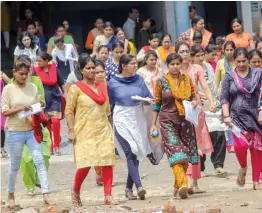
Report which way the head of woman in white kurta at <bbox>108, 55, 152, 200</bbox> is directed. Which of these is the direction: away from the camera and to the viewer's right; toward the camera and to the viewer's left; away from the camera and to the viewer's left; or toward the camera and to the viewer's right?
toward the camera and to the viewer's right

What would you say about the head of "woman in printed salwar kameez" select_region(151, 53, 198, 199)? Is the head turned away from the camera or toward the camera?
toward the camera

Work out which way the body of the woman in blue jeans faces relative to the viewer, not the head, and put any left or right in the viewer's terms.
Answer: facing the viewer and to the right of the viewer

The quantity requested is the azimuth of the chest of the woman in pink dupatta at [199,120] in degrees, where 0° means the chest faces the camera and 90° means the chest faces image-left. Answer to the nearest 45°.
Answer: approximately 0°

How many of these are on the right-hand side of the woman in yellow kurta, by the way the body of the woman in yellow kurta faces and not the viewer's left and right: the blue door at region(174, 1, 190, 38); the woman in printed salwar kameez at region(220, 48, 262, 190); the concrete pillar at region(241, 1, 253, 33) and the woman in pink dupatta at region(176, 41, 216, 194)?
0

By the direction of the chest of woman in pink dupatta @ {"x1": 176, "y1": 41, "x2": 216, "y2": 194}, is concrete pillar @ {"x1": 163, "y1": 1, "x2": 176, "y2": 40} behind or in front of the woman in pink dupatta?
behind

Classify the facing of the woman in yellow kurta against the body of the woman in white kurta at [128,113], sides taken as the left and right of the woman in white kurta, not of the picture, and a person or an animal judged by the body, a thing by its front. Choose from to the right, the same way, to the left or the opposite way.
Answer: the same way

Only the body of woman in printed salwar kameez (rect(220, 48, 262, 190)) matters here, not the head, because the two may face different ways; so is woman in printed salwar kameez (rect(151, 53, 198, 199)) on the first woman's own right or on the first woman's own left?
on the first woman's own right

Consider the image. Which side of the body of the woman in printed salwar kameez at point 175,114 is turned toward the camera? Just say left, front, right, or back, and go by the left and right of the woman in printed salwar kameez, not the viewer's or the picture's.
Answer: front

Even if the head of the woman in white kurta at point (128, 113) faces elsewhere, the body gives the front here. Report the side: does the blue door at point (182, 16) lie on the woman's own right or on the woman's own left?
on the woman's own left

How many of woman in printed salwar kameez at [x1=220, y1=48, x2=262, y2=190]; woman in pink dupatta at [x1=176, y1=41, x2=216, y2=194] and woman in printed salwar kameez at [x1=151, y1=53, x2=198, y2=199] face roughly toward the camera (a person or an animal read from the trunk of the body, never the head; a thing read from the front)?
3

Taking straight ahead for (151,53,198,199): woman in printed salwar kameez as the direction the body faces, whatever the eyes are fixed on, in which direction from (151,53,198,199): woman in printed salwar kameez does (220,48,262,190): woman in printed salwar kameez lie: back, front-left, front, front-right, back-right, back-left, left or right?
left

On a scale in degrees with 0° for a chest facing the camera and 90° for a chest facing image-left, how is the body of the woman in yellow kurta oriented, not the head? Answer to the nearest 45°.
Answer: approximately 315°

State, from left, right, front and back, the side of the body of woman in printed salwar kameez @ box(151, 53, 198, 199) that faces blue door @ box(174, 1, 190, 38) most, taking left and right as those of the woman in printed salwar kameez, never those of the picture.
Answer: back

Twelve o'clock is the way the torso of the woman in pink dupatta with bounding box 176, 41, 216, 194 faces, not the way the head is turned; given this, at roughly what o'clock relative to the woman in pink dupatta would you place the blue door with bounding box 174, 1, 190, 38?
The blue door is roughly at 6 o'clock from the woman in pink dupatta.

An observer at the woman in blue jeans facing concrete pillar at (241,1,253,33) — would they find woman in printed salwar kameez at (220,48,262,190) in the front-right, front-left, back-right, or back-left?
front-right

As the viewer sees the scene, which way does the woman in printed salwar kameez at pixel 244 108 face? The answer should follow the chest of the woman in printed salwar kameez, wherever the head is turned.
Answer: toward the camera
